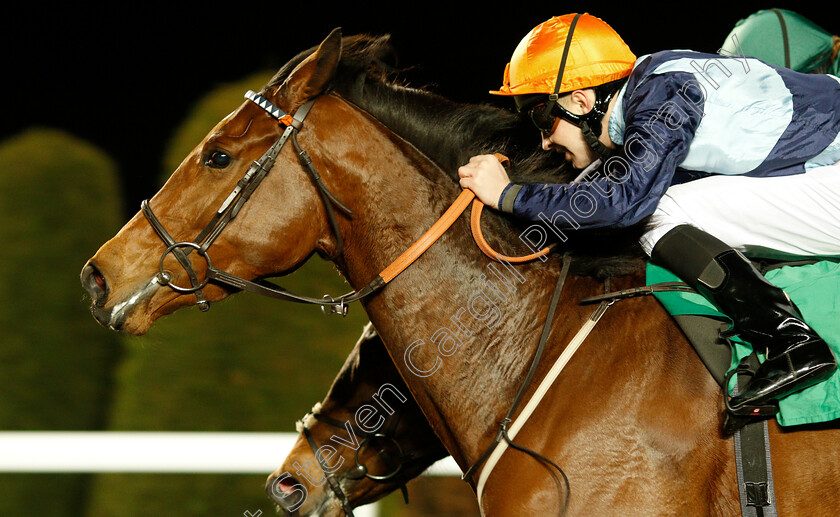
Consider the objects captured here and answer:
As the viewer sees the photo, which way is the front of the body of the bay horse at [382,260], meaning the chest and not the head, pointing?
to the viewer's left

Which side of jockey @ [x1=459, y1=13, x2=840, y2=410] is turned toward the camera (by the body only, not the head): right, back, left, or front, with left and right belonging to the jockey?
left

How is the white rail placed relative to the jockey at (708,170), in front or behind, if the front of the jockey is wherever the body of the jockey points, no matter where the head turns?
in front
